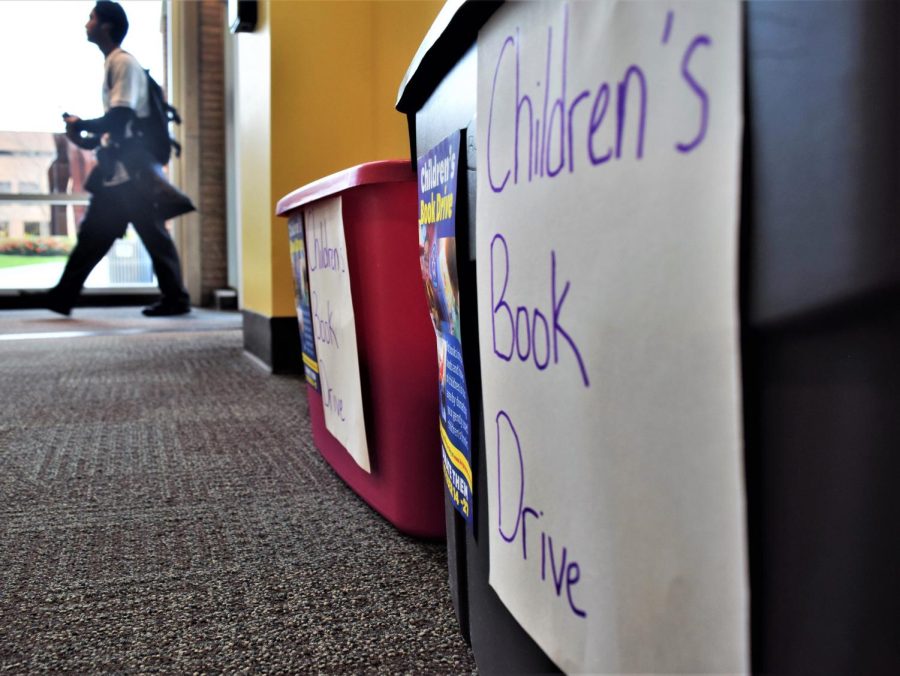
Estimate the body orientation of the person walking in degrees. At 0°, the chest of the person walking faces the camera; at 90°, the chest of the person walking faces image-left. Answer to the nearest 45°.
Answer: approximately 90°

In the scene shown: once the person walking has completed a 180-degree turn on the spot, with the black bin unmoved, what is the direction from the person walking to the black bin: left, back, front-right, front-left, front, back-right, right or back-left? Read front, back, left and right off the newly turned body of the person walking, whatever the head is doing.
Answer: right

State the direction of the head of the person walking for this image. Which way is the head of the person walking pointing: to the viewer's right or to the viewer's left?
to the viewer's left

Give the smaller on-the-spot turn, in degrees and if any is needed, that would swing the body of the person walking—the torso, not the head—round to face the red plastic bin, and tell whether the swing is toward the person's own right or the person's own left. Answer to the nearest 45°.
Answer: approximately 90° to the person's own left
